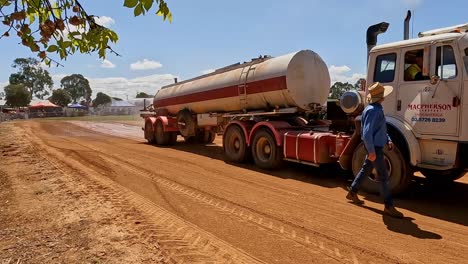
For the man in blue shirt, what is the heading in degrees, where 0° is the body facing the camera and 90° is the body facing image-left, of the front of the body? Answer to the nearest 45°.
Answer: approximately 270°

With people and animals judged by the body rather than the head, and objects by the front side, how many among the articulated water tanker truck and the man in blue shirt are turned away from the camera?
0

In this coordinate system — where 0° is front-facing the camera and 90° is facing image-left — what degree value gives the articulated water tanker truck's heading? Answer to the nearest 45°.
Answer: approximately 315°

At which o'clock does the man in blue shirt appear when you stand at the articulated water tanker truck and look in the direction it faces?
The man in blue shirt is roughly at 1 o'clock from the articulated water tanker truck.
